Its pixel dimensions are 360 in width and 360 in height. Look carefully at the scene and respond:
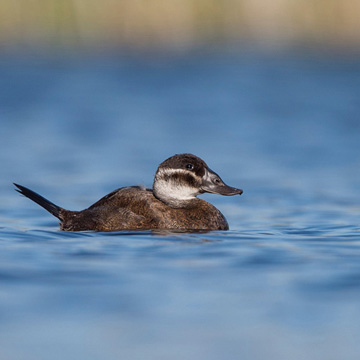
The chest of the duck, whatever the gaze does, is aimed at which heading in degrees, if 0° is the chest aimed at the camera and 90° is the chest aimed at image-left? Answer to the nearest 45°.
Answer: approximately 270°
